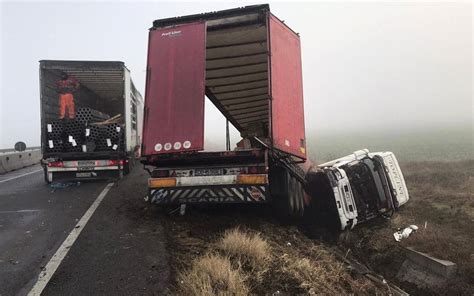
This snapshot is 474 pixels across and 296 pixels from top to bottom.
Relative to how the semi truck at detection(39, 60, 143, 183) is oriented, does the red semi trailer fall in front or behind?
behind

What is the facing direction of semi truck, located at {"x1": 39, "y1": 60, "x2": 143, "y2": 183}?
away from the camera

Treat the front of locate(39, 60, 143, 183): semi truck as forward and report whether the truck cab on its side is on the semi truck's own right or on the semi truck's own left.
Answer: on the semi truck's own right

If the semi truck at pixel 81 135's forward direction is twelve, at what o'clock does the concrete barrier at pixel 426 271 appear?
The concrete barrier is roughly at 5 o'clock from the semi truck.
